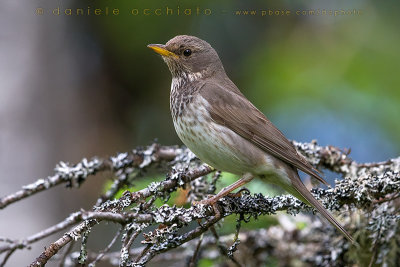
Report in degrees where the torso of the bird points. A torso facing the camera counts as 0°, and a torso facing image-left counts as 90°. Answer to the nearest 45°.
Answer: approximately 90°
